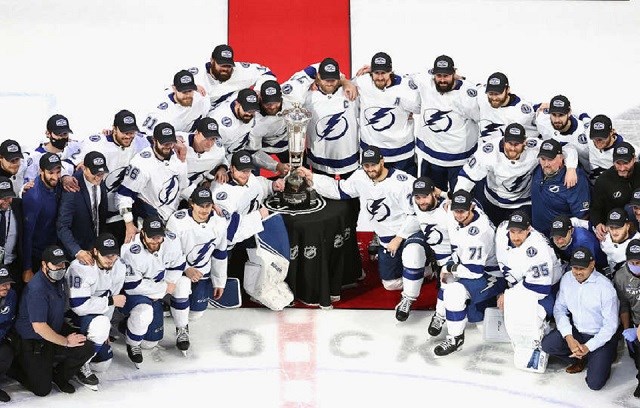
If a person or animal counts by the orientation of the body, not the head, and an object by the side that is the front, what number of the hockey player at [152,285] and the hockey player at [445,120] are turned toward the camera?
2

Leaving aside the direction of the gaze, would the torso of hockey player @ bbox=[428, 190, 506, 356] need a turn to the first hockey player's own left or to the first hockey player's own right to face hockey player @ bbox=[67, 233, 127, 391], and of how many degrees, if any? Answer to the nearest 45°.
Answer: approximately 45° to the first hockey player's own right

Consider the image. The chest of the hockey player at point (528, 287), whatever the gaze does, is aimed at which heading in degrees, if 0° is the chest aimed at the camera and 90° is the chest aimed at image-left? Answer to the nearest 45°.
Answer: approximately 45°

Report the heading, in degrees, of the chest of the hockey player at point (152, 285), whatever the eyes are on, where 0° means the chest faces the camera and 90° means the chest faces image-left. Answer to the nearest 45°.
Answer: approximately 0°

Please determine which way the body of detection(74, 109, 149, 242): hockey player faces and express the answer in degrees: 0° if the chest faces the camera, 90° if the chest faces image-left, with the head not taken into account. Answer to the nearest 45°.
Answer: approximately 315°

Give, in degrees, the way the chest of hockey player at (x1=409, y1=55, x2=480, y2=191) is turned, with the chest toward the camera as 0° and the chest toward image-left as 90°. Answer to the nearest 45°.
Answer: approximately 0°
